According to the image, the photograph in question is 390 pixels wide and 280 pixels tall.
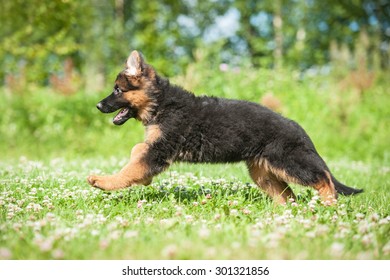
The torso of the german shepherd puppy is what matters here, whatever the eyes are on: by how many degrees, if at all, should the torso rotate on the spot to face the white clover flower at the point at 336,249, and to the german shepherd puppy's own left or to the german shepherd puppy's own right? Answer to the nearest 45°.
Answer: approximately 135° to the german shepherd puppy's own left

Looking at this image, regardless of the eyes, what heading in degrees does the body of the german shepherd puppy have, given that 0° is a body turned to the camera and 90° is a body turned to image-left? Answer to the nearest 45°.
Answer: approximately 90°

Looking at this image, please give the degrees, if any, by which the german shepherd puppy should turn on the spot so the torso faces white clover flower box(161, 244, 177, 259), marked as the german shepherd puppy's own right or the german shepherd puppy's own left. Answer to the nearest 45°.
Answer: approximately 90° to the german shepherd puppy's own left
